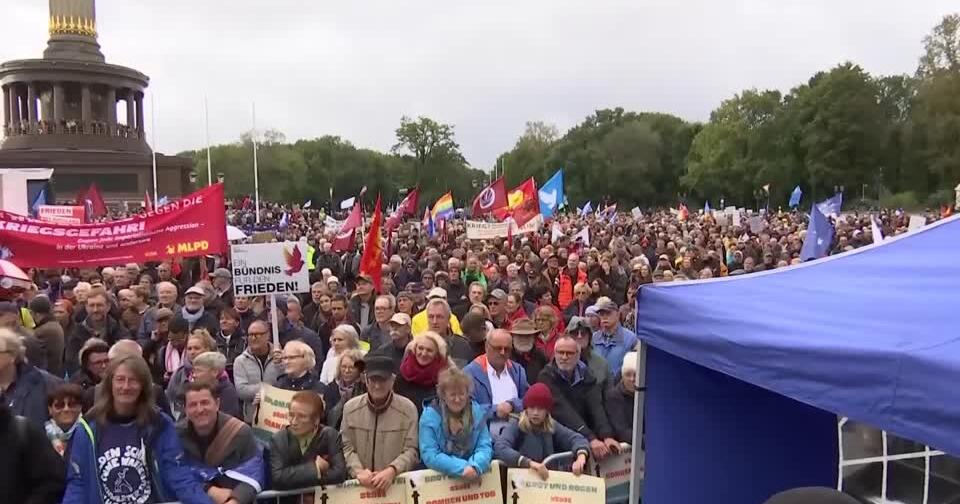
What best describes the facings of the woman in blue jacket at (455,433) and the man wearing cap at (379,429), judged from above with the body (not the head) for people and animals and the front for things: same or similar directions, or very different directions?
same or similar directions

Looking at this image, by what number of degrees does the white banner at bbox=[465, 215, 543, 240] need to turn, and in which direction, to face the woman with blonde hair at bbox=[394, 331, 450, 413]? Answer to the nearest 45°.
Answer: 0° — it already faces them

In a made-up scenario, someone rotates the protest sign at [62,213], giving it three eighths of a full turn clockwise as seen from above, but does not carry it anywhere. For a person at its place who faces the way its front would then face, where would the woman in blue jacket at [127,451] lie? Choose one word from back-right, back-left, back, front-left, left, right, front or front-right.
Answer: back-left

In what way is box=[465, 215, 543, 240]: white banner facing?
toward the camera

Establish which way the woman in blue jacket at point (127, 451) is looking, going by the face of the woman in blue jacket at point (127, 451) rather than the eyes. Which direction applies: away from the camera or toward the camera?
toward the camera

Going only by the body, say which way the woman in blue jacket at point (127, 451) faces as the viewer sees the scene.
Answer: toward the camera

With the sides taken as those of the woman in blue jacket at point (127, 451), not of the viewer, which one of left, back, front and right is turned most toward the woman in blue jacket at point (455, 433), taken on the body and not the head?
left

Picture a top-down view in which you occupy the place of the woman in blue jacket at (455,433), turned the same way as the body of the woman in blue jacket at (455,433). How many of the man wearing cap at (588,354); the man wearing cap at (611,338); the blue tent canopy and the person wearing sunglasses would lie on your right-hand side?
1

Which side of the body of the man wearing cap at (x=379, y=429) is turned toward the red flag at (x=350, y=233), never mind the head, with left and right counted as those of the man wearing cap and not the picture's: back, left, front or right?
back

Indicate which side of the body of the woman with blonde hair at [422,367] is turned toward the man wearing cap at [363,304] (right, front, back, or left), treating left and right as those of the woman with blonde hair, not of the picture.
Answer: back

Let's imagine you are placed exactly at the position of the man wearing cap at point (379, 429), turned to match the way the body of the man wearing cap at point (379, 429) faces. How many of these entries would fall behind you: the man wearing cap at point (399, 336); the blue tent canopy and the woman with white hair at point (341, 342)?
2

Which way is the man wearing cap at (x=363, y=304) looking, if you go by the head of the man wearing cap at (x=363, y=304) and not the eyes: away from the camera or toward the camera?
toward the camera

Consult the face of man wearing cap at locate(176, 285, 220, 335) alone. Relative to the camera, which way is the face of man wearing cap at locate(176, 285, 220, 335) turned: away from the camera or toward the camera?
toward the camera

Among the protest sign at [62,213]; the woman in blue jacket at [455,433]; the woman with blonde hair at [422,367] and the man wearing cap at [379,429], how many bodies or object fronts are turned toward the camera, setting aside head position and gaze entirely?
4

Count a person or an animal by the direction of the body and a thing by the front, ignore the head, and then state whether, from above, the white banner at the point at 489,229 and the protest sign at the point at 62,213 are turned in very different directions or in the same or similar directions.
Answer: same or similar directions

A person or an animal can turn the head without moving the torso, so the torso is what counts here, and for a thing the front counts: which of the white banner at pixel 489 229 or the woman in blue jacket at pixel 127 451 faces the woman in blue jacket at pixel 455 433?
the white banner

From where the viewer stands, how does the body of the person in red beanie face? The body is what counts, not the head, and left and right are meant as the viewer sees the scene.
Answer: facing the viewer
